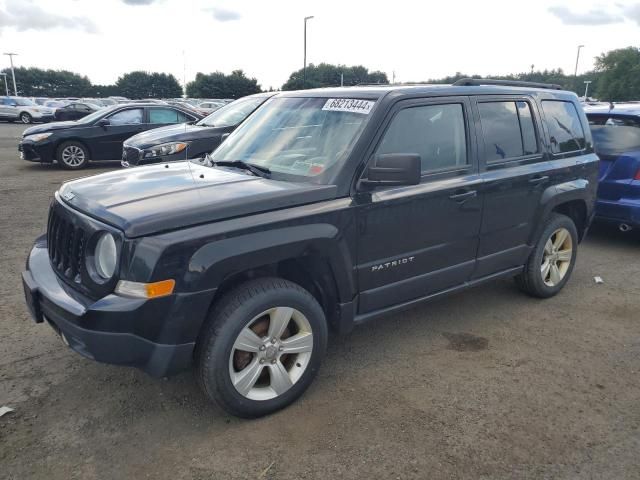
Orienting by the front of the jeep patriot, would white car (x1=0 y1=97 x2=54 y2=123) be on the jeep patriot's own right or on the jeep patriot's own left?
on the jeep patriot's own right

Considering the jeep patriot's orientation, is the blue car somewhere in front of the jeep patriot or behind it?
behind

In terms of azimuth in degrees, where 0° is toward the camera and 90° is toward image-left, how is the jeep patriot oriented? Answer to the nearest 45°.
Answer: approximately 45°
